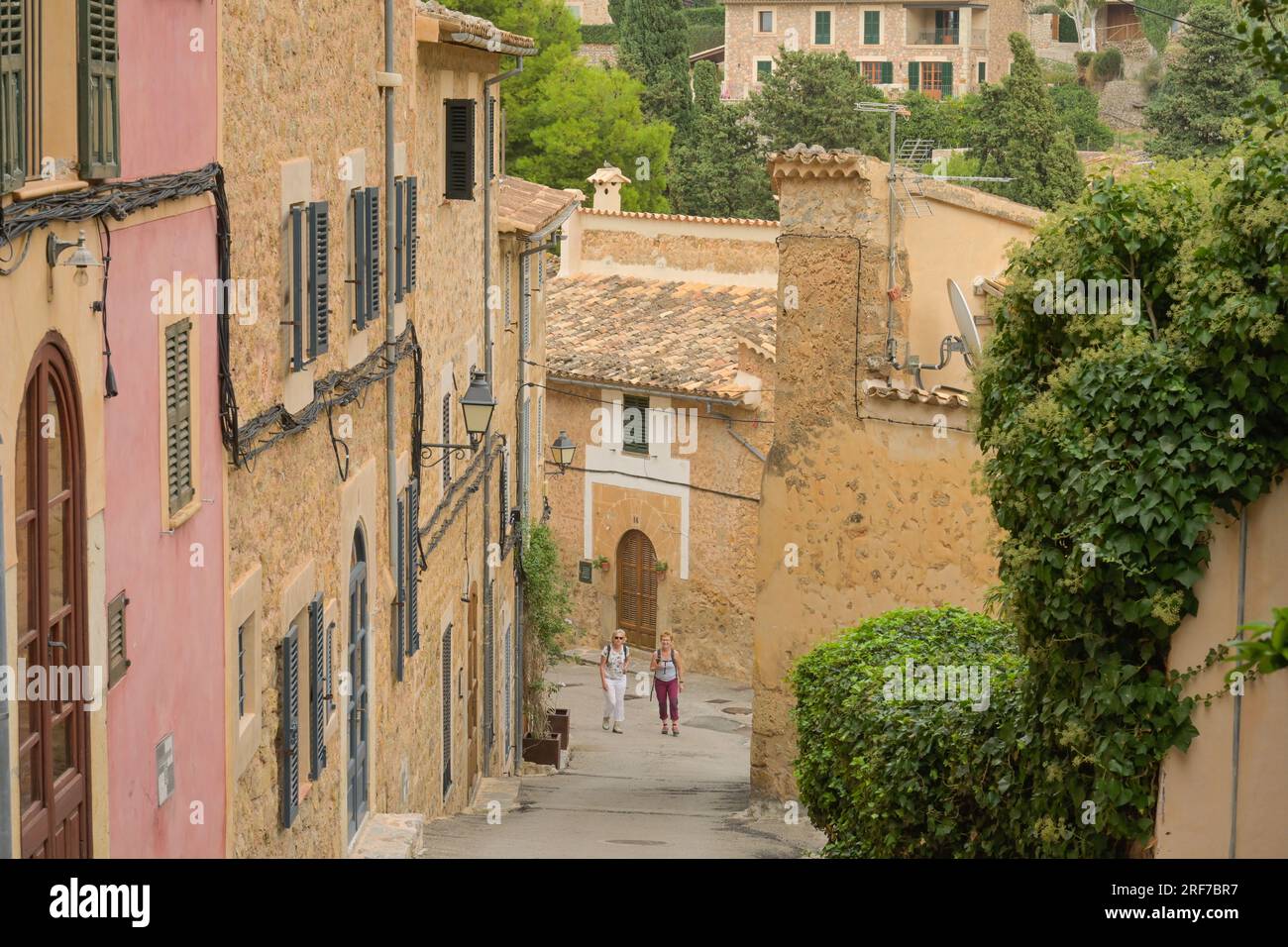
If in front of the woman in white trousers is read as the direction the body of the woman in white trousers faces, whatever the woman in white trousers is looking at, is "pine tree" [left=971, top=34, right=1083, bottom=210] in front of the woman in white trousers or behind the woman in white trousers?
behind

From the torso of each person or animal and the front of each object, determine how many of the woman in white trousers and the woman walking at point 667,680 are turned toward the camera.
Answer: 2

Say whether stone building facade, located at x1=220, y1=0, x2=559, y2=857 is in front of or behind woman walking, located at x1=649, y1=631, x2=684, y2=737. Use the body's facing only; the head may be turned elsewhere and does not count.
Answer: in front

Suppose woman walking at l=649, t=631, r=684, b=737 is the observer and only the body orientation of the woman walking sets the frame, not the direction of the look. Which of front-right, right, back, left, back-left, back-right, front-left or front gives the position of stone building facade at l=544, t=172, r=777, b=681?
back

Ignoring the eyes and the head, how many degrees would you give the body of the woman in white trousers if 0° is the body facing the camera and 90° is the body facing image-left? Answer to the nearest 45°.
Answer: approximately 0°
